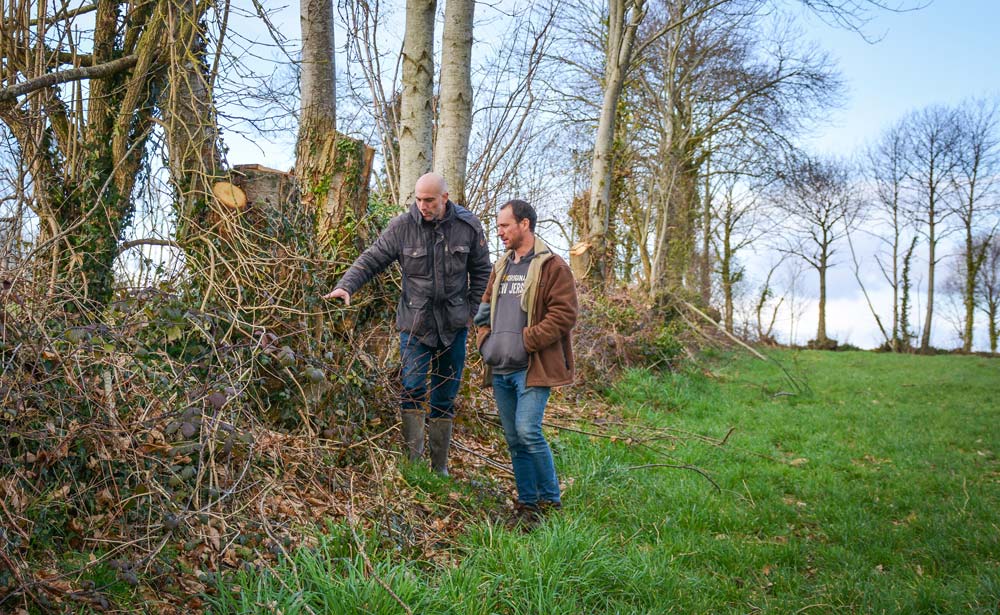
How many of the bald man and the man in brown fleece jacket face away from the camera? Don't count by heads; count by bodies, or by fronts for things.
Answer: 0

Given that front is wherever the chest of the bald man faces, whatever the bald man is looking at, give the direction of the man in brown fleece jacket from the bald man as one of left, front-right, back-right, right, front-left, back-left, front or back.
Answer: front-left

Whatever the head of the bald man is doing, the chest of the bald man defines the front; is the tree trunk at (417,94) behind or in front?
behind

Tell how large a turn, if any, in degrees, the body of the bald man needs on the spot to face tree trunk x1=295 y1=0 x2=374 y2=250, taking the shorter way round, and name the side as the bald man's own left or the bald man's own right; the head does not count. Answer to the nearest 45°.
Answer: approximately 135° to the bald man's own right

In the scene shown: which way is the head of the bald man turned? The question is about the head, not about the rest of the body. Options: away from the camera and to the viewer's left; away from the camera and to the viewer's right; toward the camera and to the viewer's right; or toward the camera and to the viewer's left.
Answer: toward the camera and to the viewer's left

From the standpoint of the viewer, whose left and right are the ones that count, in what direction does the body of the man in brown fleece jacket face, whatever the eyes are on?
facing the viewer and to the left of the viewer

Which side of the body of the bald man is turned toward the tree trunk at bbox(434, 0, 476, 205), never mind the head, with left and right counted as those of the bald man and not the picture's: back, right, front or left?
back

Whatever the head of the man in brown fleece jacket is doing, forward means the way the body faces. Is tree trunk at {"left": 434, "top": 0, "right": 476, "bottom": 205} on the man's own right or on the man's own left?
on the man's own right

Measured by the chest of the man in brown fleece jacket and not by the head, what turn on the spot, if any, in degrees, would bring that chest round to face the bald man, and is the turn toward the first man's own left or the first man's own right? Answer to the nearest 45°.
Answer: approximately 90° to the first man's own right

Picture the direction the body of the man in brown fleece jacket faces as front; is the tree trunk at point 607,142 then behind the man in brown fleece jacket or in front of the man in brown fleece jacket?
behind

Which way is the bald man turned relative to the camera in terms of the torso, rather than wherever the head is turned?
toward the camera

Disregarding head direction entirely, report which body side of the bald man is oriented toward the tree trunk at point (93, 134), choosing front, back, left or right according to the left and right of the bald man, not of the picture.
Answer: right
